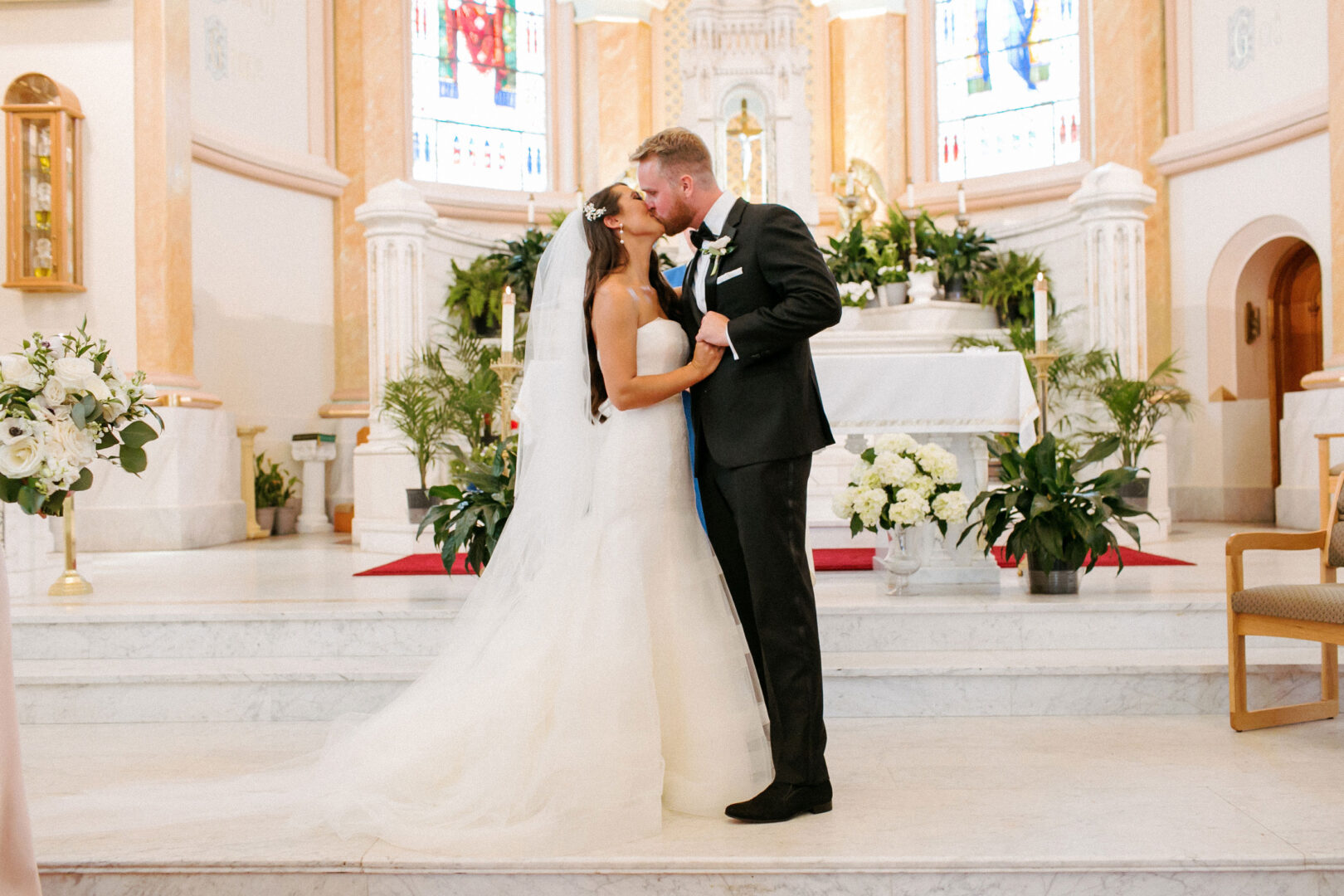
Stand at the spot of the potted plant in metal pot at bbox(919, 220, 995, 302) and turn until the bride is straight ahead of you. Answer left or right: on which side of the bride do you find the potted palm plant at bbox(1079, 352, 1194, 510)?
left

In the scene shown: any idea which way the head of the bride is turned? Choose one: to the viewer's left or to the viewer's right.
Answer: to the viewer's right

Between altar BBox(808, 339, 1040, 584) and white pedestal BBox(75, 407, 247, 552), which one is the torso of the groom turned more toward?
the white pedestal

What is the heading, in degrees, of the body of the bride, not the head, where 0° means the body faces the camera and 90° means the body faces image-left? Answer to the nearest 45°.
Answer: approximately 270°

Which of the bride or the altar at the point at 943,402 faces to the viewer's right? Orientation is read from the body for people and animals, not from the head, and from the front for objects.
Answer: the bride

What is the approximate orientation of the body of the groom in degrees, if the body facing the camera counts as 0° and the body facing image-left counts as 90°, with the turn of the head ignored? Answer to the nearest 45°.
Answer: approximately 90°

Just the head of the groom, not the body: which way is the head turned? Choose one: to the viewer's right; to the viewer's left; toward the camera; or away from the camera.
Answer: to the viewer's left

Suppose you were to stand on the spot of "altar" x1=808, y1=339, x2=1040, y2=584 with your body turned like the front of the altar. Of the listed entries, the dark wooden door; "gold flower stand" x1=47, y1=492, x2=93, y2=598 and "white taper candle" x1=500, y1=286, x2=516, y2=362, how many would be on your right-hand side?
2

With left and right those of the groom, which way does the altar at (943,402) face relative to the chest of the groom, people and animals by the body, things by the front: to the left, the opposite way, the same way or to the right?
to the left

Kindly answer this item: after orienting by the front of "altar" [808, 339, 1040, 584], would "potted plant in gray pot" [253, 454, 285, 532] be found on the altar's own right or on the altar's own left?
on the altar's own right

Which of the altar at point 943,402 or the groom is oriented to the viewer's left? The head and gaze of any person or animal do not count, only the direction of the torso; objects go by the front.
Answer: the groom
